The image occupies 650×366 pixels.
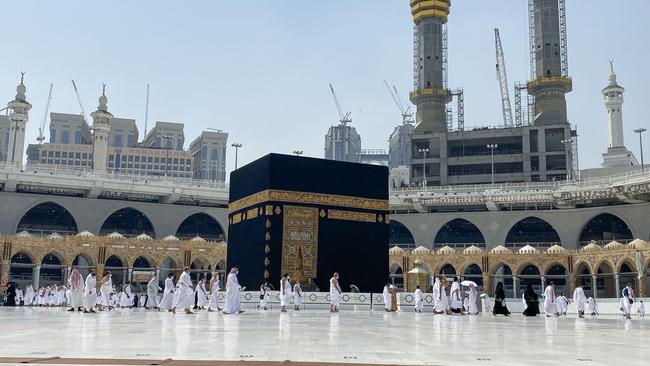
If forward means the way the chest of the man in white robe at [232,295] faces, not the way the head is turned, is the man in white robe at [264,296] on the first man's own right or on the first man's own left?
on the first man's own left

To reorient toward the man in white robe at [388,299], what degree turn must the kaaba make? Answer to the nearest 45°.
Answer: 0° — it already faces them

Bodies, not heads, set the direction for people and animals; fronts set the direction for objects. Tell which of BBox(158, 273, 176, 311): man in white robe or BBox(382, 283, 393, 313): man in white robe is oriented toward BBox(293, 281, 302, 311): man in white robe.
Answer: BBox(158, 273, 176, 311): man in white robe

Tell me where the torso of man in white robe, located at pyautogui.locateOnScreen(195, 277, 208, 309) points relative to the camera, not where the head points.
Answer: to the viewer's right

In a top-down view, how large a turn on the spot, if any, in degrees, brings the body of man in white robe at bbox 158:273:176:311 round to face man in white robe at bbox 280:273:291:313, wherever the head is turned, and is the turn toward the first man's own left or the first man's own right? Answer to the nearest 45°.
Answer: approximately 45° to the first man's own right

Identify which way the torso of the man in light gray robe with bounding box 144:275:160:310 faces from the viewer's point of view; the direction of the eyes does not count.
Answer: to the viewer's right
